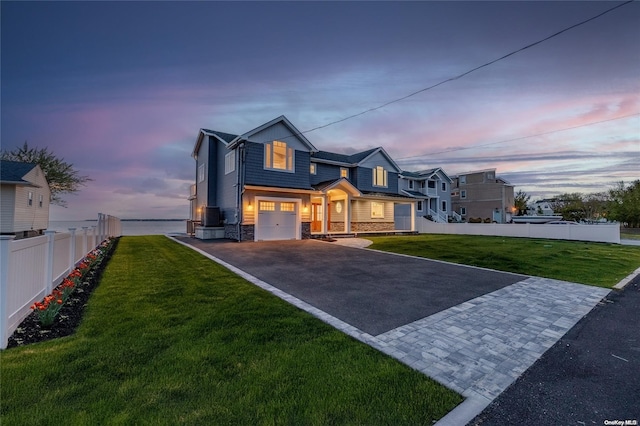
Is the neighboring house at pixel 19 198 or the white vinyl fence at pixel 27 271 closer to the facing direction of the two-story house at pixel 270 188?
the white vinyl fence

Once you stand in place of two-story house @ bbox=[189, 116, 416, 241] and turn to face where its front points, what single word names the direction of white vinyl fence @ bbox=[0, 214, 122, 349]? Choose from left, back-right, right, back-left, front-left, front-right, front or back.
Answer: front-right

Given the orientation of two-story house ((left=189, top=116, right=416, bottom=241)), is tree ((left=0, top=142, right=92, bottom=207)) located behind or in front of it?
behind

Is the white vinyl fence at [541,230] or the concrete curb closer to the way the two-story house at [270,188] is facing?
the concrete curb

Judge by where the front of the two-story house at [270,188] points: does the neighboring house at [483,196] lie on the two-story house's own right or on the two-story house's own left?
on the two-story house's own left

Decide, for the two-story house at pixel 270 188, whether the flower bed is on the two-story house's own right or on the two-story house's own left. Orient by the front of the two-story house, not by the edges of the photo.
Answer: on the two-story house's own right

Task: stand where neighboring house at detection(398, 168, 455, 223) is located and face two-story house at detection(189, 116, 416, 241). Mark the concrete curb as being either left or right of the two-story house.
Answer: left

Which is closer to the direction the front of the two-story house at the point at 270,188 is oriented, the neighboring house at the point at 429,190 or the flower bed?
the flower bed

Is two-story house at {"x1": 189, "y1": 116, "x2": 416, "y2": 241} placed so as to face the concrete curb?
yes

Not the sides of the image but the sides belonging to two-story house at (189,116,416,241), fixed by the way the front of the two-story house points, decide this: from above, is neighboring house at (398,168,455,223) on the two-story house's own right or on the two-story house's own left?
on the two-story house's own left

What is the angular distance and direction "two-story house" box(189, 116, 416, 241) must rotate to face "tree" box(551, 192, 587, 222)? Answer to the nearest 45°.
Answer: approximately 90° to its left

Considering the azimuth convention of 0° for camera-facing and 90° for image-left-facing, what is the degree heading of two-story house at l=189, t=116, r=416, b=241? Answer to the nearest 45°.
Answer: approximately 315°
